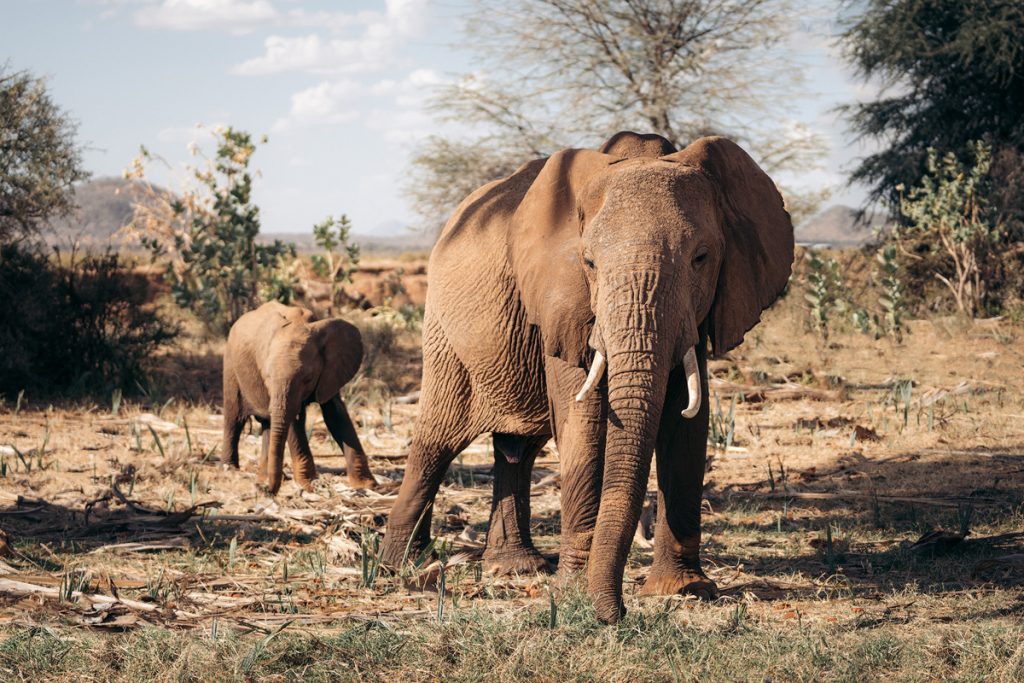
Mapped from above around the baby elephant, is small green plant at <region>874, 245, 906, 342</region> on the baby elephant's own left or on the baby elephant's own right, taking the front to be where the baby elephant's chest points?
on the baby elephant's own left

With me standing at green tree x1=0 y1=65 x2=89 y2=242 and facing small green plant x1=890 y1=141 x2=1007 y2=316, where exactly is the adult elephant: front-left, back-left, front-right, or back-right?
front-right

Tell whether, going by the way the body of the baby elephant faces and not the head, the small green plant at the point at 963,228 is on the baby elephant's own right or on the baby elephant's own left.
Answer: on the baby elephant's own left

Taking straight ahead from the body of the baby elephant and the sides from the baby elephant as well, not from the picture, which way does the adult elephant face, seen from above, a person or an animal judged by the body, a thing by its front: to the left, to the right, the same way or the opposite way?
the same way

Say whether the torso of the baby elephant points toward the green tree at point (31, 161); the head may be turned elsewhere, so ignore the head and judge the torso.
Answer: no

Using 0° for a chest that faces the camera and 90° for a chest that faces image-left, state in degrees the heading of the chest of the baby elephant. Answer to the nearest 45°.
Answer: approximately 315°

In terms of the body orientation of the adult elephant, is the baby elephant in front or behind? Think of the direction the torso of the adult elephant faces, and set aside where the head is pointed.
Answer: behind

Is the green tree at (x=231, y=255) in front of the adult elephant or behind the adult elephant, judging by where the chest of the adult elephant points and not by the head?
behind

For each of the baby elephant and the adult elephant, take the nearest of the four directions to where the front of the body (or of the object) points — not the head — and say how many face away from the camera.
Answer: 0

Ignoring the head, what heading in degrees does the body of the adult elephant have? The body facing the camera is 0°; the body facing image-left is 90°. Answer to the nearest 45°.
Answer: approximately 315°

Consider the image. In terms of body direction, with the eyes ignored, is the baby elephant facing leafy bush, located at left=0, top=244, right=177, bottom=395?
no

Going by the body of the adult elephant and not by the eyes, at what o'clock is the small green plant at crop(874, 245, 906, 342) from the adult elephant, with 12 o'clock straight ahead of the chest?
The small green plant is roughly at 8 o'clock from the adult elephant.

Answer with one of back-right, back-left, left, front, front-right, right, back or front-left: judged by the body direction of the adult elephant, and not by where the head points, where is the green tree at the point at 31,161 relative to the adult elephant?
back

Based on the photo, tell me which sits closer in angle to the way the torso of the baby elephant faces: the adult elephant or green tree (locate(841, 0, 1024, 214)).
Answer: the adult elephant

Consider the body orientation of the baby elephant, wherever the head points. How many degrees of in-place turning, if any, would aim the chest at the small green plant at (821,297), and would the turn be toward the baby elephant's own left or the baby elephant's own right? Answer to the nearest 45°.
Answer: approximately 90° to the baby elephant's own left
